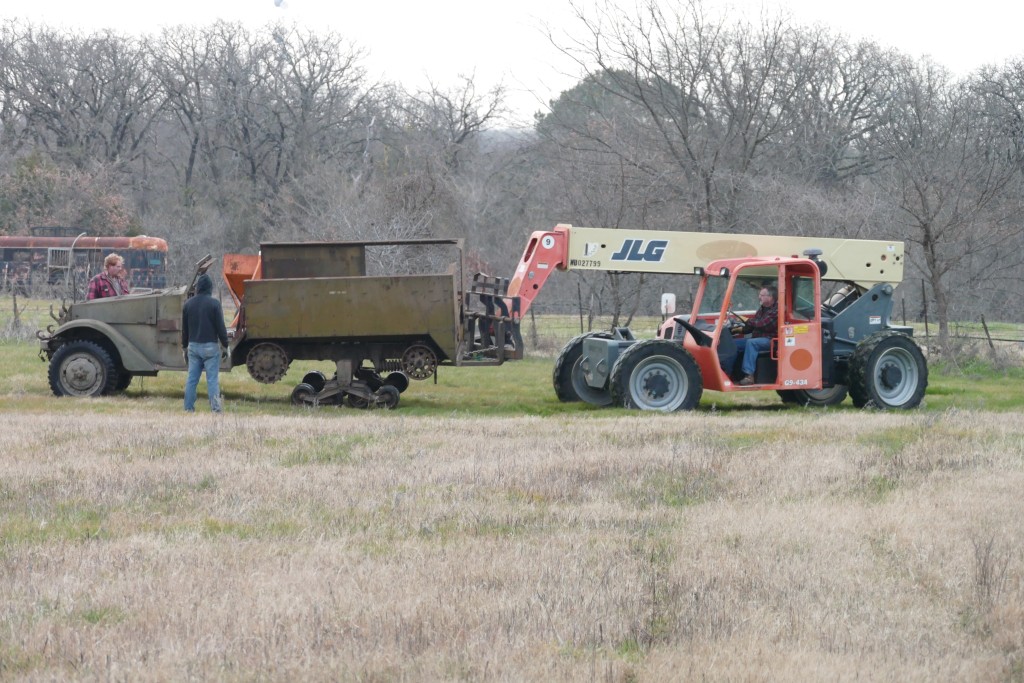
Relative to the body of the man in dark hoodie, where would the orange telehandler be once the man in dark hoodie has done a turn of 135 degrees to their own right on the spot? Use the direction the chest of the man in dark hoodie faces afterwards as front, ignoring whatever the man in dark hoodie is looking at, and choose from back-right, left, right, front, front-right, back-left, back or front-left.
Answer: front-left

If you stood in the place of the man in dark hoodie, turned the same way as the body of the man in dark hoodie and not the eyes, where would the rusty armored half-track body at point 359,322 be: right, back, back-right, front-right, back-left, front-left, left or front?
right

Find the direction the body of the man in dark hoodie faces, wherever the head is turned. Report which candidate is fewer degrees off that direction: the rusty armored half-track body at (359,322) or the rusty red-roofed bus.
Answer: the rusty red-roofed bus

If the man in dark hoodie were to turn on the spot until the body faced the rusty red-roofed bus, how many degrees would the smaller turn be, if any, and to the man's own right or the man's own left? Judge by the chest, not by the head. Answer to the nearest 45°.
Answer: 0° — they already face it

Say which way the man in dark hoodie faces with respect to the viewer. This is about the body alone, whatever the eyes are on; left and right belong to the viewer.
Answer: facing away from the viewer

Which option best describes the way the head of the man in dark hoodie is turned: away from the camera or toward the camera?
away from the camera

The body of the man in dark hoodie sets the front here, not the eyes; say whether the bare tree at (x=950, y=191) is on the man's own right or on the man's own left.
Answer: on the man's own right

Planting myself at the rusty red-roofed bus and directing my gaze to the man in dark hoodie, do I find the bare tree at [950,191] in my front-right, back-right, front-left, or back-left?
front-left
